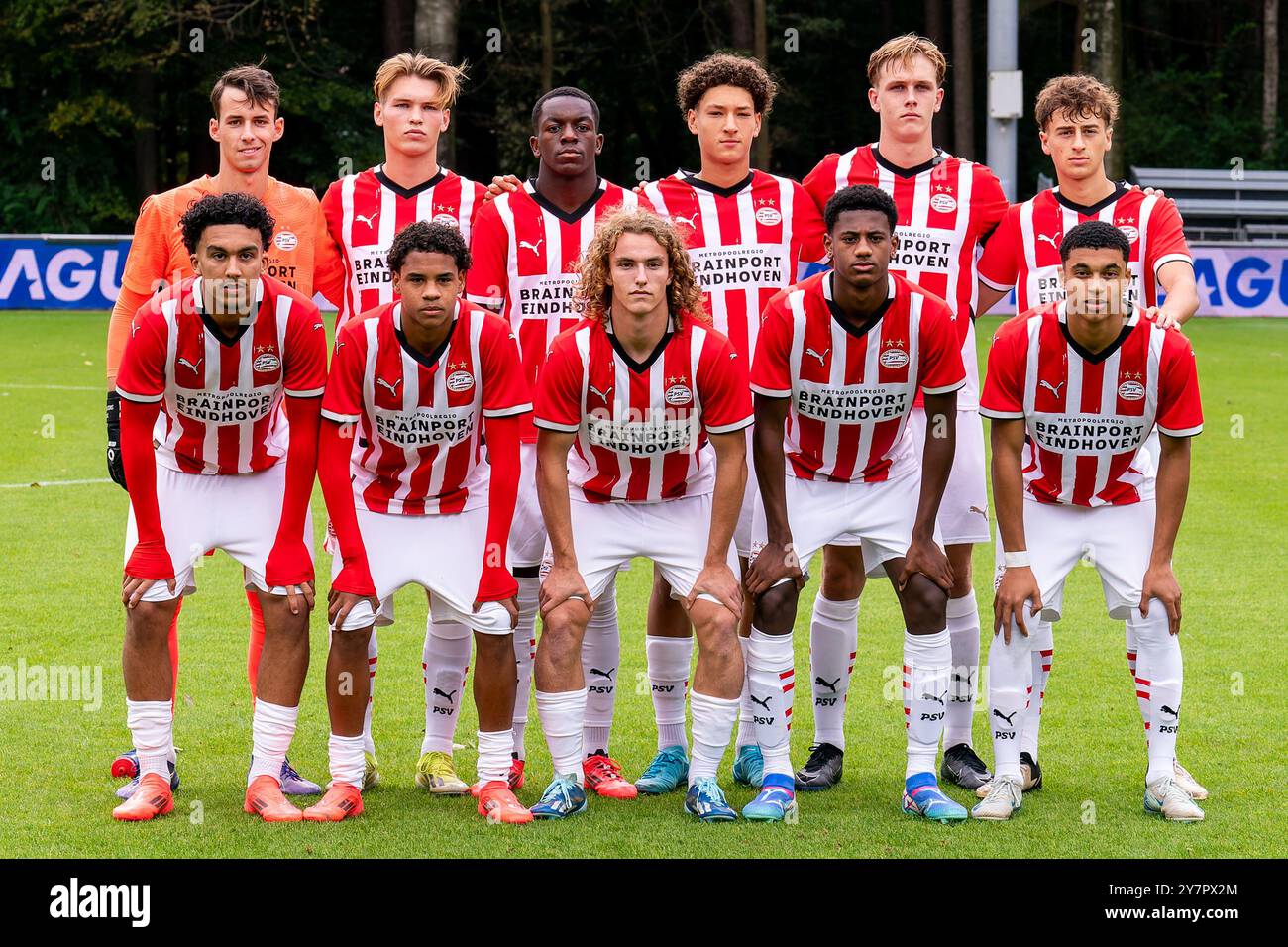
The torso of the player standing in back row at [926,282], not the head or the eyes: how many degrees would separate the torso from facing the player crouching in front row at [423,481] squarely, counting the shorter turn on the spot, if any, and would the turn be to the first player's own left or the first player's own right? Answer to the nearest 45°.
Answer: approximately 45° to the first player's own right

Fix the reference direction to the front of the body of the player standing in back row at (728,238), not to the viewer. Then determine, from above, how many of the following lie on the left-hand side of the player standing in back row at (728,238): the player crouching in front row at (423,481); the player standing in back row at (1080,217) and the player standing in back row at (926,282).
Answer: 2

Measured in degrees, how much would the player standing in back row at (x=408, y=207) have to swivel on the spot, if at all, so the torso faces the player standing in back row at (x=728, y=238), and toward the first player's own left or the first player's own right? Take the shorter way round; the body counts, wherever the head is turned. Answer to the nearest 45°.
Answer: approximately 90° to the first player's own left

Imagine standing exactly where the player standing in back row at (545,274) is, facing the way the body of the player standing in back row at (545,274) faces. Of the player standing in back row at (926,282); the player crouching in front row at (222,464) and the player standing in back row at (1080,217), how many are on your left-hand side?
2

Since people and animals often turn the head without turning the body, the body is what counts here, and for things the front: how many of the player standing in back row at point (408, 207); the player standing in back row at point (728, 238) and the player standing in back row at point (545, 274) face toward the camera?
3

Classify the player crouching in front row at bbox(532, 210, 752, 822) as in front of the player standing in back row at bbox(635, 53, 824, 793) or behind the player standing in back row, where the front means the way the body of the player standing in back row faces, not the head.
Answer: in front

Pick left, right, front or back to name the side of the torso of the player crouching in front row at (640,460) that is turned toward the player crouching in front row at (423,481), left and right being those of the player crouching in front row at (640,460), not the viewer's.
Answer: right

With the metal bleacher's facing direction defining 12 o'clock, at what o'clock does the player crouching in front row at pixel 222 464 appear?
The player crouching in front row is roughly at 12 o'clock from the metal bleacher.

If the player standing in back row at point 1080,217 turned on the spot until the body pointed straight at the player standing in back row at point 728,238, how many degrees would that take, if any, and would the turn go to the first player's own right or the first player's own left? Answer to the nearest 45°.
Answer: approximately 90° to the first player's own right

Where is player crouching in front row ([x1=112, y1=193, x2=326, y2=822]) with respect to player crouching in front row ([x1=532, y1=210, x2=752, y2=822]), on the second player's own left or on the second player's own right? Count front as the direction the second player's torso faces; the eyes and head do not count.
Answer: on the second player's own right

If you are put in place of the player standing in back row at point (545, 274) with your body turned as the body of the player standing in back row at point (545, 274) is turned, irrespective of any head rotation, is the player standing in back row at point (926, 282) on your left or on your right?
on your left

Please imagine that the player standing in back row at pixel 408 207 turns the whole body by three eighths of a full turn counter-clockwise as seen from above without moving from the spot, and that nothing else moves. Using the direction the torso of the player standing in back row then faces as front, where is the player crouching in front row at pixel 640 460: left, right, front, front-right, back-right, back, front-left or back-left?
right
